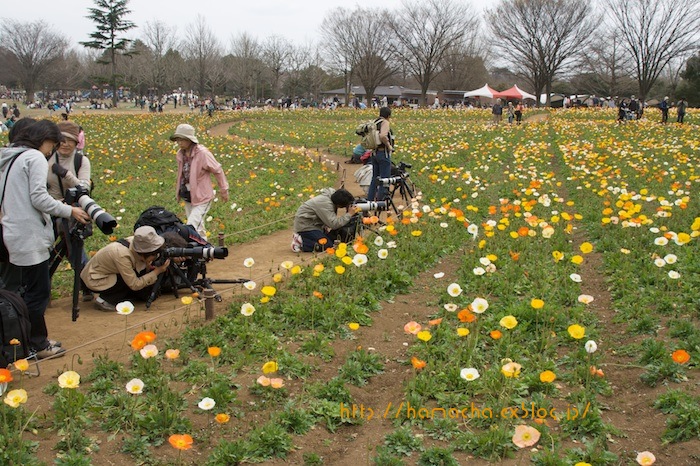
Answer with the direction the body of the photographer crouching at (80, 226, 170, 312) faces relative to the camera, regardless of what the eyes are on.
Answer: to the viewer's right

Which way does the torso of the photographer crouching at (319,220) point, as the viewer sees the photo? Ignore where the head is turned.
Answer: to the viewer's right

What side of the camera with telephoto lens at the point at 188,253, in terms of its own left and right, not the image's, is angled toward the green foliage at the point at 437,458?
right

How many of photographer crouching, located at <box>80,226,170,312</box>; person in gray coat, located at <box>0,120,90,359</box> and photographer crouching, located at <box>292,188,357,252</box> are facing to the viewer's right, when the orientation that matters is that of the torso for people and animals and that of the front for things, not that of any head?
3

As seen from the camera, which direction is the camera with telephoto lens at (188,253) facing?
to the viewer's right

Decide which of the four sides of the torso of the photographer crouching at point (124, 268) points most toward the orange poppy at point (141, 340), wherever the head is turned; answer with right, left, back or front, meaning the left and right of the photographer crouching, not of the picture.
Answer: right

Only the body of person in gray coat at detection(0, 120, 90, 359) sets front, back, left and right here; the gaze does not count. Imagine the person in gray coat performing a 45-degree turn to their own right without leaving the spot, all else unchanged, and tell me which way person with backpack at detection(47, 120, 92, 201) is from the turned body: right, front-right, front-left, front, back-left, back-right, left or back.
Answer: back-left

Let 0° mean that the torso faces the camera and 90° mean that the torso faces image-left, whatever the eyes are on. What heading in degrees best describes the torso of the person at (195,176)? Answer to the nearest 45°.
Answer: approximately 45°

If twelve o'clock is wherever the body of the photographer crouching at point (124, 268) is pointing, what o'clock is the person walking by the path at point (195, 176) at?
The person walking by the path is roughly at 10 o'clock from the photographer crouching.

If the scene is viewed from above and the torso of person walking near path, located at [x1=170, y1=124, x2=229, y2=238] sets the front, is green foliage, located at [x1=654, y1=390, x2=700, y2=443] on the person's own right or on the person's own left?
on the person's own left

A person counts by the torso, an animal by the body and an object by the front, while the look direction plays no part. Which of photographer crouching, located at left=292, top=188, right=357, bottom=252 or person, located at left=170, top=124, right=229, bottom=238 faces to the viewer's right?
the photographer crouching

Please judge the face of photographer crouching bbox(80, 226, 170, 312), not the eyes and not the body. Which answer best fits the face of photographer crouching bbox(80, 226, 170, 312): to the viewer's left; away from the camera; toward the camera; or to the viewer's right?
to the viewer's right

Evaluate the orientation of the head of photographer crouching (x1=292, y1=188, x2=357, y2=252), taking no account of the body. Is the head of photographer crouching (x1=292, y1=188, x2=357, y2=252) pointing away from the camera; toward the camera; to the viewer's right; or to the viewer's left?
to the viewer's right

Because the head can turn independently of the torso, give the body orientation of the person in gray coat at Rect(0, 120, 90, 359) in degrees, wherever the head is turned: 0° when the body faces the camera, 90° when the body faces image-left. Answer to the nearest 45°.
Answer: approximately 270°
